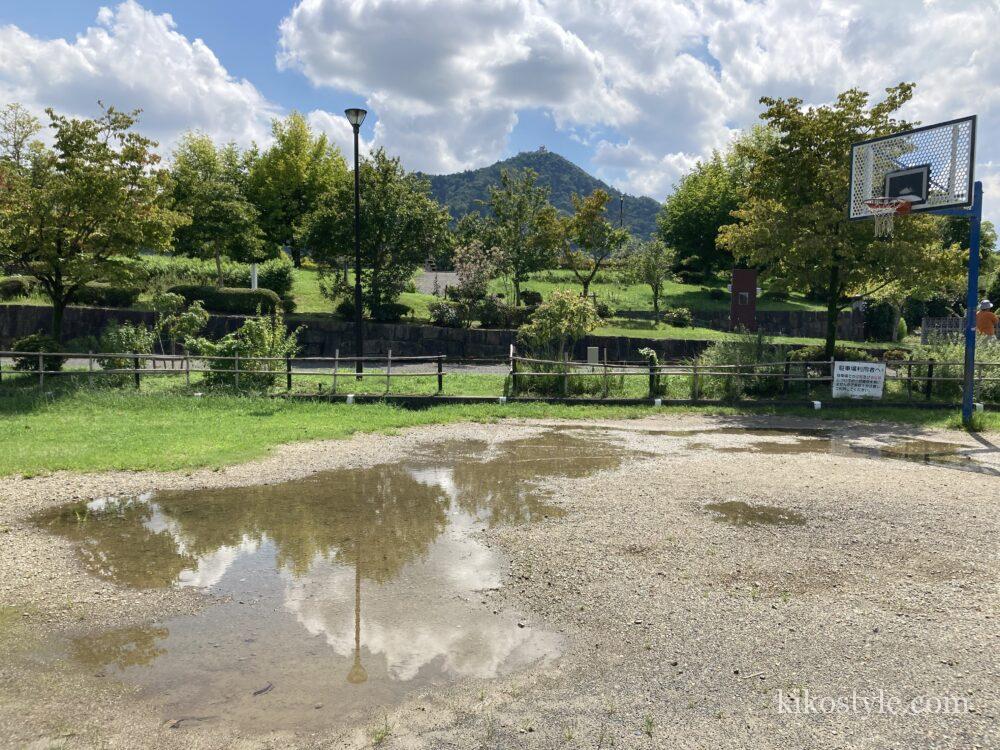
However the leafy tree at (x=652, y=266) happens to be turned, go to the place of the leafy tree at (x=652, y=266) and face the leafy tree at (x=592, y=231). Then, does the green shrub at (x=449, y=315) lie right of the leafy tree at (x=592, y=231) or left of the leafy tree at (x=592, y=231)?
left

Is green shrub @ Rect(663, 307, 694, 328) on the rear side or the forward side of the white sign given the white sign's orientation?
on the rear side

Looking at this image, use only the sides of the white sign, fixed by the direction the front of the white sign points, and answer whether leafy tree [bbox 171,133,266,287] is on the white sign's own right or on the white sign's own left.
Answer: on the white sign's own right

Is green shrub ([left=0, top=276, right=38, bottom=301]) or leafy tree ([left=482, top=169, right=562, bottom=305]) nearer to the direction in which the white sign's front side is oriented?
the green shrub

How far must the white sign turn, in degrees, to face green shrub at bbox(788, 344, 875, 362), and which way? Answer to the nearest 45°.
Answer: approximately 180°

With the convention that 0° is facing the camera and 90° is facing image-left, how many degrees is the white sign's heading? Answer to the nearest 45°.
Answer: approximately 0°

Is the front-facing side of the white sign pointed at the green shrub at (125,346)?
no

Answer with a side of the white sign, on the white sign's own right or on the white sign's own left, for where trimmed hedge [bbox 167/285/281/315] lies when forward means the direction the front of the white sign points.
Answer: on the white sign's own right

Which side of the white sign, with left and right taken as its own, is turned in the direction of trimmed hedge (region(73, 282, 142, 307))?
right

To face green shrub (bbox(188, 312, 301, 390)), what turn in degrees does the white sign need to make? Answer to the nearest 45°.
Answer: approximately 45° to its right

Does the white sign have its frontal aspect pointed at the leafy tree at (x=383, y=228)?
no

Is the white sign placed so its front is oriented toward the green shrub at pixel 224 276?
no

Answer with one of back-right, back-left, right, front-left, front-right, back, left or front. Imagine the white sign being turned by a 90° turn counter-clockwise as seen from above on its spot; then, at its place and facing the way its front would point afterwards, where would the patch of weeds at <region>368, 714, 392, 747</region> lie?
right

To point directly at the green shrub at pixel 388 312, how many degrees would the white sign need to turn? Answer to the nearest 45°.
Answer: approximately 90° to its right

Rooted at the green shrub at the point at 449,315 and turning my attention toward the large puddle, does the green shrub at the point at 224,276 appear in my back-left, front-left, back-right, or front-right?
back-right

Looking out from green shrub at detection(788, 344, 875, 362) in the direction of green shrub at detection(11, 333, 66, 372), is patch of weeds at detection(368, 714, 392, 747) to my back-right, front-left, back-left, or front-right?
front-left
